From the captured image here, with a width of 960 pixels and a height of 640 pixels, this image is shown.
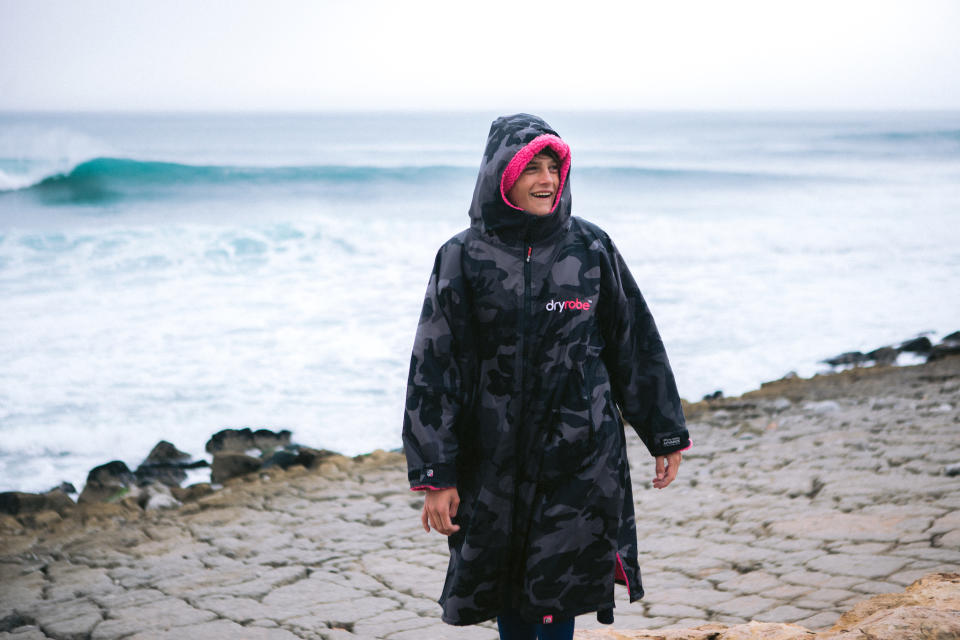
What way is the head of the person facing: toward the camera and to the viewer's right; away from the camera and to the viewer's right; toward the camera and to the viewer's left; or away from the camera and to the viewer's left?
toward the camera and to the viewer's right

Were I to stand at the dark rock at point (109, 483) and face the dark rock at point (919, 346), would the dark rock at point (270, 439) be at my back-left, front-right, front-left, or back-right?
front-left

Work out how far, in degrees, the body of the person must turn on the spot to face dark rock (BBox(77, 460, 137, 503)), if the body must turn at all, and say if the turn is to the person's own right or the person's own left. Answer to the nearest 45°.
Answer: approximately 135° to the person's own right

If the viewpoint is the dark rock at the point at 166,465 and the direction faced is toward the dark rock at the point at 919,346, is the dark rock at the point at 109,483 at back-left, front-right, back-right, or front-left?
back-right

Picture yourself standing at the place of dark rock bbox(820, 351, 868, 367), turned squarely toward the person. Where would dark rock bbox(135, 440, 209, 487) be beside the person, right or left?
right

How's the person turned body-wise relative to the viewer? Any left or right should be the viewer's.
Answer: facing the viewer

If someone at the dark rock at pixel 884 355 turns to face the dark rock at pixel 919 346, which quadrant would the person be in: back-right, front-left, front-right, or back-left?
back-right

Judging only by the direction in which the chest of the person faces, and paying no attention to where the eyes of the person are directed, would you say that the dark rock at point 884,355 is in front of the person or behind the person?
behind

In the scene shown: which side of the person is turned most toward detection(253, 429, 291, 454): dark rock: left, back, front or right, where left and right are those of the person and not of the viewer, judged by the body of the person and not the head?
back

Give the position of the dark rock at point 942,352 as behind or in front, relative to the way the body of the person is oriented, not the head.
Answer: behind
